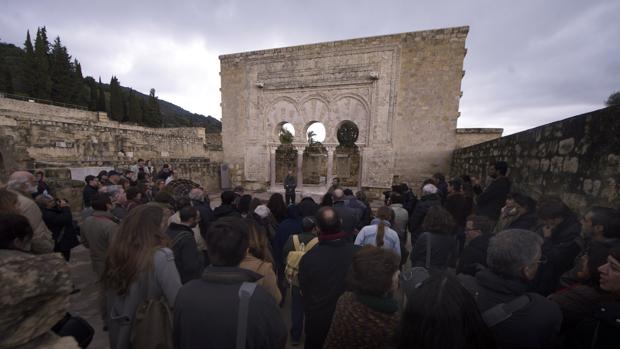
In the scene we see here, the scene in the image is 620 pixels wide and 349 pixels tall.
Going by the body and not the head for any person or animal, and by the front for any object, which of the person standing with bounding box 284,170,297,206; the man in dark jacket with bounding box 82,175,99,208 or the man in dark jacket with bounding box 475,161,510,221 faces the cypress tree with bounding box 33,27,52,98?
the man in dark jacket with bounding box 475,161,510,221

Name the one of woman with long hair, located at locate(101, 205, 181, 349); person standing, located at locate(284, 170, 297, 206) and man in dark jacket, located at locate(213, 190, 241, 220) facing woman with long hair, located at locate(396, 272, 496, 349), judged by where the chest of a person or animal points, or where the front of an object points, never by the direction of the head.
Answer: the person standing

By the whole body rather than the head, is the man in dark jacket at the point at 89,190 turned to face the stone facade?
yes

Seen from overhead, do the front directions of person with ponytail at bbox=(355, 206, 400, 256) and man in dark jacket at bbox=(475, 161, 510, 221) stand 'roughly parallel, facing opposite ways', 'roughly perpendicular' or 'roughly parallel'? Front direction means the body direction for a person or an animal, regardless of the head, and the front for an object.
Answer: roughly perpendicular

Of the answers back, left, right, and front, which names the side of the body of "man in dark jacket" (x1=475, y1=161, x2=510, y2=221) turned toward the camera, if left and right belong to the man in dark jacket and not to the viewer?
left

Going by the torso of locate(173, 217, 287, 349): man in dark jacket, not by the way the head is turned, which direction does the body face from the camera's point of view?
away from the camera

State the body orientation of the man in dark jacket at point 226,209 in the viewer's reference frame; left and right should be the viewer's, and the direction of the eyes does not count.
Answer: facing away from the viewer

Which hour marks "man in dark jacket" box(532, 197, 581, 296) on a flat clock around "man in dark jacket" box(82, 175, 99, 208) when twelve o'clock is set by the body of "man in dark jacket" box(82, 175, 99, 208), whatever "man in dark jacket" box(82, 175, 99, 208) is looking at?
"man in dark jacket" box(532, 197, 581, 296) is roughly at 2 o'clock from "man in dark jacket" box(82, 175, 99, 208).

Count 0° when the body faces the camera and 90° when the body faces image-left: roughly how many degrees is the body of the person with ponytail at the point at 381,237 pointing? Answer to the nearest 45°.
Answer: approximately 180°

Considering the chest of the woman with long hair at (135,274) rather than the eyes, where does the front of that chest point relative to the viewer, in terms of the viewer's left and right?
facing away from the viewer and to the right of the viewer

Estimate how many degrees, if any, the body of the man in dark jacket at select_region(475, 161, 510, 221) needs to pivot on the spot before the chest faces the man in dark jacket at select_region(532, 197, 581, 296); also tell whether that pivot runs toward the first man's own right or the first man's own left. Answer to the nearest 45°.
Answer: approximately 90° to the first man's own left

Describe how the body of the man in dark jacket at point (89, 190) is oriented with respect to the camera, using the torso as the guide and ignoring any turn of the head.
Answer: to the viewer's right

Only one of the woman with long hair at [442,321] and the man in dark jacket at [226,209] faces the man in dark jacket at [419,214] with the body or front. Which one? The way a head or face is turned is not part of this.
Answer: the woman with long hair

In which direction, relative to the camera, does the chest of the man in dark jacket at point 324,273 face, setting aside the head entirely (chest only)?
away from the camera

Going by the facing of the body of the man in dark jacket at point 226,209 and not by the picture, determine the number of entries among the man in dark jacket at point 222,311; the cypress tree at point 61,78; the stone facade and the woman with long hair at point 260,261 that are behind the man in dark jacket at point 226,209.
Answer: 2

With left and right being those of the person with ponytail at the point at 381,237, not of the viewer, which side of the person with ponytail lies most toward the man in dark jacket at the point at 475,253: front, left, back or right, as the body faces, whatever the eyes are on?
right

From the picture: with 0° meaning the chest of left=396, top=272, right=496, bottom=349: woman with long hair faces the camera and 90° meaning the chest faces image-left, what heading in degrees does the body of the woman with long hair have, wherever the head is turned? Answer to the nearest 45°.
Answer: approximately 180°
